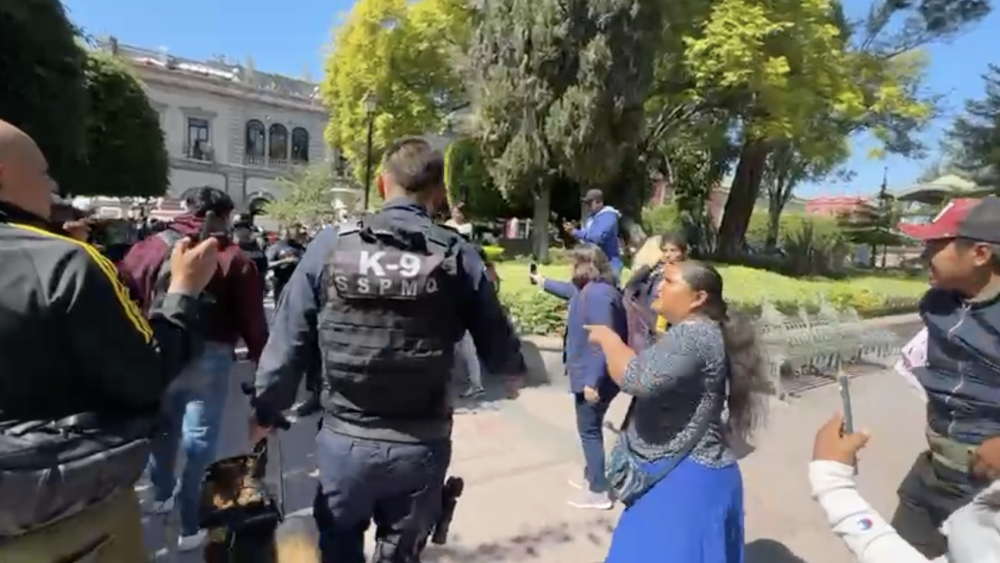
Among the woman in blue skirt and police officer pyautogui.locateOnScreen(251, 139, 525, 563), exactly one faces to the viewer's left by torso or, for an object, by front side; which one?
the woman in blue skirt

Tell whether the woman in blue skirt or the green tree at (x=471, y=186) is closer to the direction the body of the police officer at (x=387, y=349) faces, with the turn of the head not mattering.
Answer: the green tree

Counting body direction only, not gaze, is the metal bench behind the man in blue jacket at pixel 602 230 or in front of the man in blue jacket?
behind

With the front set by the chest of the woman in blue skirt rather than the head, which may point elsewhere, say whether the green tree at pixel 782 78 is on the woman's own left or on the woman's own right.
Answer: on the woman's own right

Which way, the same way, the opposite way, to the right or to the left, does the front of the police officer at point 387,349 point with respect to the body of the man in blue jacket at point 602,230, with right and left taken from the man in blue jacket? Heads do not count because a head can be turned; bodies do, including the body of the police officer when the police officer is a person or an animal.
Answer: to the right

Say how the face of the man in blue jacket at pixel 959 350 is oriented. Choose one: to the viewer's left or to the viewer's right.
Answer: to the viewer's left

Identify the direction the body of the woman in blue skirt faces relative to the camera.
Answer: to the viewer's left

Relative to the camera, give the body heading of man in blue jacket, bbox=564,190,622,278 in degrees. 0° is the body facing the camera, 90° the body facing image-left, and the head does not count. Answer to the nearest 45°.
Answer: approximately 90°

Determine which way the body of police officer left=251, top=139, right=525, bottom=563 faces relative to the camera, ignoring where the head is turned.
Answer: away from the camera

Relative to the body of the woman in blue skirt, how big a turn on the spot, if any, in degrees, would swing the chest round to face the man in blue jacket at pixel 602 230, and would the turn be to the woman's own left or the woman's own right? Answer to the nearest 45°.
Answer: approximately 90° to the woman's own right
